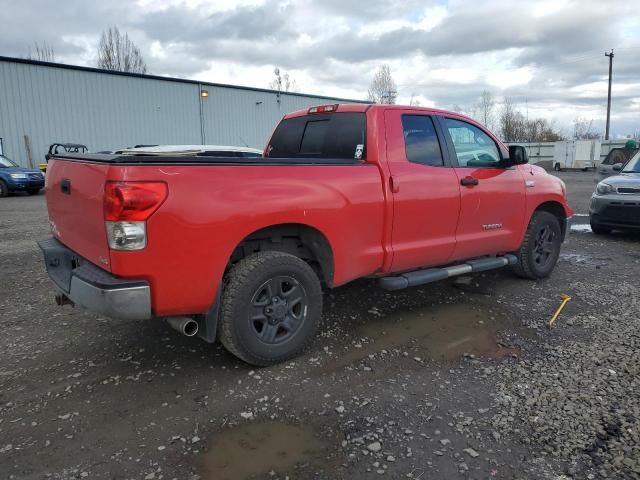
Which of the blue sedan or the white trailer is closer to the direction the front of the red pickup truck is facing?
the white trailer

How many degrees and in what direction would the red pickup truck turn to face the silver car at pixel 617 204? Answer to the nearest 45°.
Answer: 0° — it already faces it

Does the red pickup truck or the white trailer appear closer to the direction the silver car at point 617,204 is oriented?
the red pickup truck

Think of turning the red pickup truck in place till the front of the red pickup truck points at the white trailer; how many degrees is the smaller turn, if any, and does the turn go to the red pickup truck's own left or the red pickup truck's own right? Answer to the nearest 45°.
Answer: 0° — it already faces it

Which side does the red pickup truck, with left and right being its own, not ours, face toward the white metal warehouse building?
left

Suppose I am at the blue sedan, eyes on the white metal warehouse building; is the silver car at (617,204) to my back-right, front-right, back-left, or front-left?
back-right

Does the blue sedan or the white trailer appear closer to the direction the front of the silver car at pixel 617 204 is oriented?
the blue sedan

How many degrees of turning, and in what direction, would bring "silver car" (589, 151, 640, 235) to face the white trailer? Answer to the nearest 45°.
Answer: approximately 135° to its right

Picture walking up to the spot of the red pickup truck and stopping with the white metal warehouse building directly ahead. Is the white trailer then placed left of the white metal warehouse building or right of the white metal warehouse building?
right

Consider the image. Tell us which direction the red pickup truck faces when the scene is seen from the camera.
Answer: facing away from the viewer and to the right of the viewer

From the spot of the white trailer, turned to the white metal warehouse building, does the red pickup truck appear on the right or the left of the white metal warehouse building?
left
